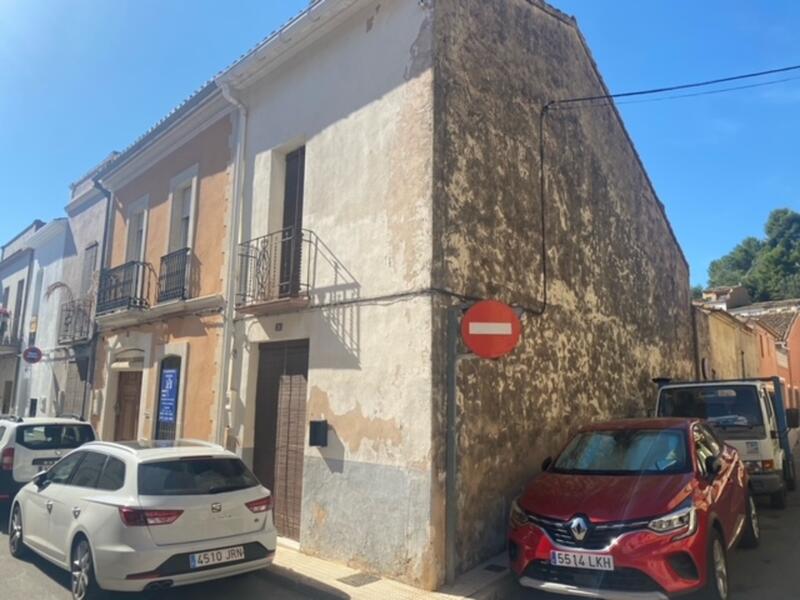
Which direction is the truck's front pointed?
toward the camera

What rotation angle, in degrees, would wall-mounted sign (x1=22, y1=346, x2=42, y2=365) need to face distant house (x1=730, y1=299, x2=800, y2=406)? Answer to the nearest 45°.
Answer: approximately 90° to its left

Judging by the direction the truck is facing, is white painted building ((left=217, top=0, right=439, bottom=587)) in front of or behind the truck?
in front

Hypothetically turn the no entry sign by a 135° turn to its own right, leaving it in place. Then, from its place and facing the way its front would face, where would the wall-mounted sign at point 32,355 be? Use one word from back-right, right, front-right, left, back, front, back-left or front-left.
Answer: front

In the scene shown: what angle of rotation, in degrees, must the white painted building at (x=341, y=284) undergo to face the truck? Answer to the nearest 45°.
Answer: approximately 135° to its left

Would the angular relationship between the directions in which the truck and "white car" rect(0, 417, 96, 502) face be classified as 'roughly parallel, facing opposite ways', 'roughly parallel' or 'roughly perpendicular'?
roughly perpendicular

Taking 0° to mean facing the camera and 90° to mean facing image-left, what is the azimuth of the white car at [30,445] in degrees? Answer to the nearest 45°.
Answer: approximately 135°

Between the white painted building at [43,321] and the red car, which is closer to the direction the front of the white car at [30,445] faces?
the white painted building

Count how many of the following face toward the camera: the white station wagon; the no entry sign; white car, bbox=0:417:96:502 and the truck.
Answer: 2

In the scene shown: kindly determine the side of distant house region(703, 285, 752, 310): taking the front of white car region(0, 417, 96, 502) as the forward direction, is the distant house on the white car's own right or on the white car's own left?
on the white car's own right

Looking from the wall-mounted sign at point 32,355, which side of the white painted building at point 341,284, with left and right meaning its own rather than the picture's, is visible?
right

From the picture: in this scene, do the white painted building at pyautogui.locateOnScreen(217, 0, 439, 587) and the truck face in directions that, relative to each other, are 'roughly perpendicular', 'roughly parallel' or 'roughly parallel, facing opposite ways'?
roughly parallel

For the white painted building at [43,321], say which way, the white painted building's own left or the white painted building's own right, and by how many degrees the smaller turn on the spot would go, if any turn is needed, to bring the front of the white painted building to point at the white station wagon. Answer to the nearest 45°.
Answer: approximately 45° to the white painted building's own left

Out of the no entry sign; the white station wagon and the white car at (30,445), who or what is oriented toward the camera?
the no entry sign

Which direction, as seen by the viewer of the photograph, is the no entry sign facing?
facing the viewer

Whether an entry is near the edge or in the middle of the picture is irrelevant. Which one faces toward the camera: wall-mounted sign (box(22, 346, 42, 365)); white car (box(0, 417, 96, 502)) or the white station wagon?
the wall-mounted sign

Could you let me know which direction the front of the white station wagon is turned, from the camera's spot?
facing away from the viewer and to the left of the viewer
